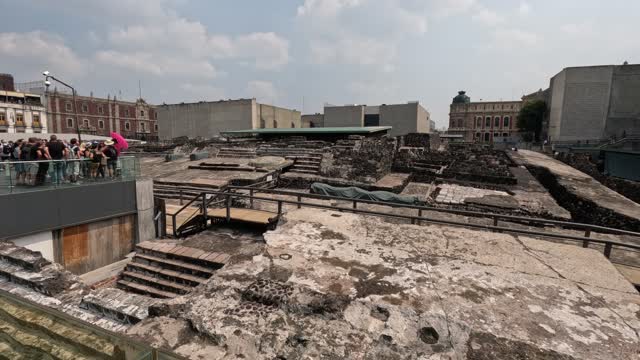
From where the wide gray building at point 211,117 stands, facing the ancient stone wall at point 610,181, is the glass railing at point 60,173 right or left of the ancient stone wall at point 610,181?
right

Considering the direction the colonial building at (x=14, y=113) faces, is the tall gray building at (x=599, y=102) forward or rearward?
forward

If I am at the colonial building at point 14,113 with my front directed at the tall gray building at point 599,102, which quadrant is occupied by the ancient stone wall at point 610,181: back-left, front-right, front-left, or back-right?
front-right

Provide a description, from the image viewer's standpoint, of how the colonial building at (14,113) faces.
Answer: facing the viewer and to the right of the viewer

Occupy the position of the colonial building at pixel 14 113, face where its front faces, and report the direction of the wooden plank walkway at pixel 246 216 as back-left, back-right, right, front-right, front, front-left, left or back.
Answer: front-right

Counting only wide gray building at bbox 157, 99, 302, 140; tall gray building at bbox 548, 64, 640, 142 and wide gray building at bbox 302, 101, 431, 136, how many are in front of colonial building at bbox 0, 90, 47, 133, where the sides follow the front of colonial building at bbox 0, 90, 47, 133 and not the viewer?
3

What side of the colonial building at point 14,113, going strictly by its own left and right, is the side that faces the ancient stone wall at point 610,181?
front

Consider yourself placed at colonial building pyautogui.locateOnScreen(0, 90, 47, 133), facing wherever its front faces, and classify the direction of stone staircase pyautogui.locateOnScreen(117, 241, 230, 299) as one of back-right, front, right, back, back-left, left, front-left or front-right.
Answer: front-right

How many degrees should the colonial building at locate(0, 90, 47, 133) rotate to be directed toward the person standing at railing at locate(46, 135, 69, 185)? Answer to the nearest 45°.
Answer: approximately 45° to its right

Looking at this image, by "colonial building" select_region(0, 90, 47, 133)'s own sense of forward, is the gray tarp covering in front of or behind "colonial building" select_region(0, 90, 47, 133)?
in front

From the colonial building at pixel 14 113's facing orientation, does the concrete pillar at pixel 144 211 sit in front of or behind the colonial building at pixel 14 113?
in front

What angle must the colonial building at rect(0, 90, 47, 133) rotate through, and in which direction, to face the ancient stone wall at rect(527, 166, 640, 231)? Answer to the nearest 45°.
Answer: approximately 45° to its right

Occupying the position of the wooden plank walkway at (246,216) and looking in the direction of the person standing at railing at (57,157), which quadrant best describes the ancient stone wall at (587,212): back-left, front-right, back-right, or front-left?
back-right
